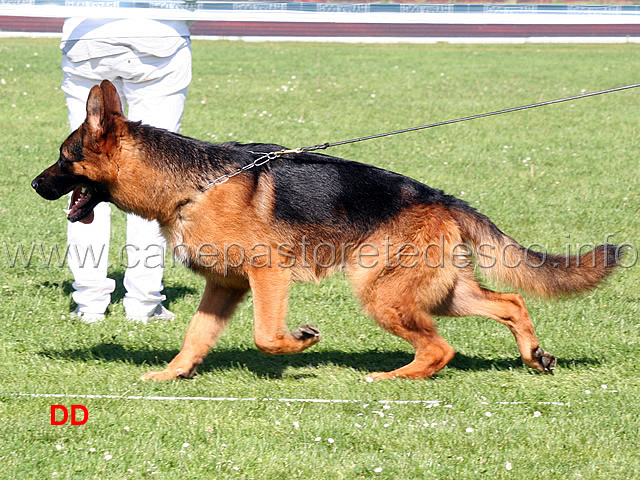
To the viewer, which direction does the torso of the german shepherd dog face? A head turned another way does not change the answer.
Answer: to the viewer's left

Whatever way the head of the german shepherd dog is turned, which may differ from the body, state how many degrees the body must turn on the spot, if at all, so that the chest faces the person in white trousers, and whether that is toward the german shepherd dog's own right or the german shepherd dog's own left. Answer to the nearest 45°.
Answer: approximately 45° to the german shepherd dog's own right
